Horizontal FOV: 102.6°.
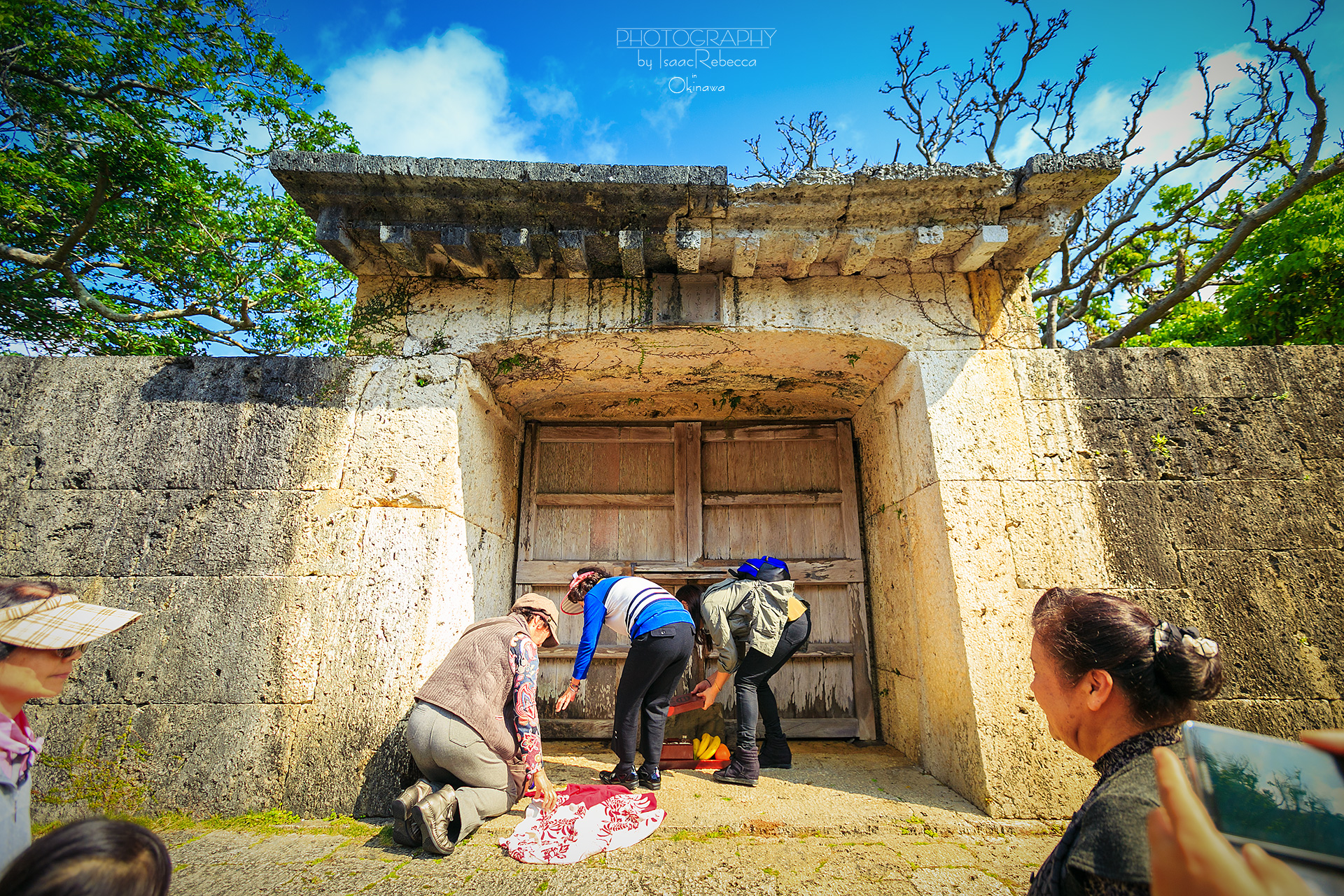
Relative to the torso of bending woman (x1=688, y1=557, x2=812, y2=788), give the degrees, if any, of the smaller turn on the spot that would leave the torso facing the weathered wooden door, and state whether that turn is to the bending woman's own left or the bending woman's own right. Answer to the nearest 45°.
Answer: approximately 45° to the bending woman's own right

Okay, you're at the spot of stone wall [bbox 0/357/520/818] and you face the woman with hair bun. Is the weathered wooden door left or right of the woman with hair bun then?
left

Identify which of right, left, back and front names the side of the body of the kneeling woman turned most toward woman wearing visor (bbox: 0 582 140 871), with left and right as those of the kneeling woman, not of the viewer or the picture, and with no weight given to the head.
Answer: back

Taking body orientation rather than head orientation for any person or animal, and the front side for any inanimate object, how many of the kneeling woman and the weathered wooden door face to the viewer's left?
0

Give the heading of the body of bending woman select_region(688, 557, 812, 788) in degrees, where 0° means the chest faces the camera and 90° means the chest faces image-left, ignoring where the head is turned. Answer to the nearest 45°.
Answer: approximately 90°

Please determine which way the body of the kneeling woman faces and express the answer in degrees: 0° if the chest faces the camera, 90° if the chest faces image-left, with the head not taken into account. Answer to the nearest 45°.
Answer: approximately 225°

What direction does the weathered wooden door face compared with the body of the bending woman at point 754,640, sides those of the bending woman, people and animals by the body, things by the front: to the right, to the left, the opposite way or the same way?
to the left

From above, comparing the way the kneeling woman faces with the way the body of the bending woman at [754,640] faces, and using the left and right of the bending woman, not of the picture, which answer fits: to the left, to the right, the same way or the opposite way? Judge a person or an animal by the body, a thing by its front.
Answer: to the right

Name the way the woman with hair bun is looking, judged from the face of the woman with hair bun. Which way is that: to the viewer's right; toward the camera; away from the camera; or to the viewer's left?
to the viewer's left

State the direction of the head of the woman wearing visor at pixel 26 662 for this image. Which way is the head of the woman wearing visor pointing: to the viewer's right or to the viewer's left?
to the viewer's right

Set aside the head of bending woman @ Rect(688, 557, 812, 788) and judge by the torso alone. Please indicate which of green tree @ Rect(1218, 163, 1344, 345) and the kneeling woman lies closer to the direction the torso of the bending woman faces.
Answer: the kneeling woman

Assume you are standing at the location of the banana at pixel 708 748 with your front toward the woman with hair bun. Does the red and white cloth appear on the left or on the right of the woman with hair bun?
right

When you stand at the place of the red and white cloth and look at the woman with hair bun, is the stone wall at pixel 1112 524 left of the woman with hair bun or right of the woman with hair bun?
left

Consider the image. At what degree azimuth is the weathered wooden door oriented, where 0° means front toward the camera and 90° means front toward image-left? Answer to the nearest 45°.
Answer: approximately 0°
